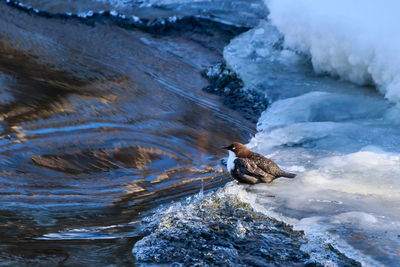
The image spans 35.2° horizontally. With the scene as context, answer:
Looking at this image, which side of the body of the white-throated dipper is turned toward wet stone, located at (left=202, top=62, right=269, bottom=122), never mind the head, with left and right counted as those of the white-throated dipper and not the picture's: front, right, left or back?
right

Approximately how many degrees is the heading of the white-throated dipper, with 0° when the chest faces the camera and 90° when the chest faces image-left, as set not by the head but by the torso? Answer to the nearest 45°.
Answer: approximately 90°
